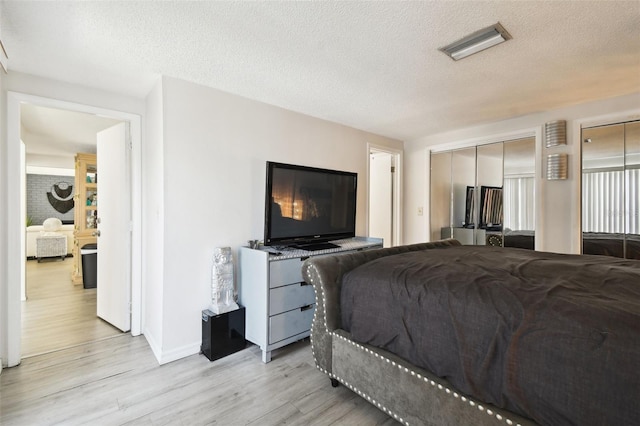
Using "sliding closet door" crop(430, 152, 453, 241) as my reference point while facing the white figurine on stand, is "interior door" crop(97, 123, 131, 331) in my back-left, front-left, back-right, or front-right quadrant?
front-right

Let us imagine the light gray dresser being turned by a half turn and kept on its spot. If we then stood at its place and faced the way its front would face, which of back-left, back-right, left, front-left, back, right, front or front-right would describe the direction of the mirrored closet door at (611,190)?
back-right

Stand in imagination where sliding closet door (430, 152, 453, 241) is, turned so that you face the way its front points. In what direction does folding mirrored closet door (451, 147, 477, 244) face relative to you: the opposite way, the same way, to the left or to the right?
the same way

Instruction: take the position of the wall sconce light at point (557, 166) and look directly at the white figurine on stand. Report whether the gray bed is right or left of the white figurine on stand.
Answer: left

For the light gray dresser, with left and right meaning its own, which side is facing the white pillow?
back

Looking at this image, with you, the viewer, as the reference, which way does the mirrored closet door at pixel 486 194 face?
facing the viewer and to the left of the viewer

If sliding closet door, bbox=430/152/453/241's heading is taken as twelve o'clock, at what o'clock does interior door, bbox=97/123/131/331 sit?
The interior door is roughly at 12 o'clock from the sliding closet door.

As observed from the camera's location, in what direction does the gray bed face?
facing away from the viewer and to the left of the viewer

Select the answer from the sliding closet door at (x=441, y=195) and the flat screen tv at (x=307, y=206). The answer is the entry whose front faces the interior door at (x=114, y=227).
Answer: the sliding closet door

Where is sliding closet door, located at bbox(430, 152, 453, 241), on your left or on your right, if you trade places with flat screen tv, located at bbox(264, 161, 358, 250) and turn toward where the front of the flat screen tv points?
on your left

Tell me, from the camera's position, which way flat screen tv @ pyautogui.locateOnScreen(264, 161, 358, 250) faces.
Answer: facing the viewer and to the right of the viewer

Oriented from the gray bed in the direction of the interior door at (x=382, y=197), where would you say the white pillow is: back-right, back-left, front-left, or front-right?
front-left

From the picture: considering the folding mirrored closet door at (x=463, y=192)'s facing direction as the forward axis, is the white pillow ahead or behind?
ahead

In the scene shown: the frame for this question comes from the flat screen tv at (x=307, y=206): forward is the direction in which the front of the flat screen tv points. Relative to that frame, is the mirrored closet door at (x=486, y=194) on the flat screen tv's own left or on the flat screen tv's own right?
on the flat screen tv's own left

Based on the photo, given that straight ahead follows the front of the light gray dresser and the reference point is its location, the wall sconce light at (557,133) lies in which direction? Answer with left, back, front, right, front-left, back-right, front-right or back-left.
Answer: front-left

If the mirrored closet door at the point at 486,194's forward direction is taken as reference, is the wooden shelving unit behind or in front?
in front
